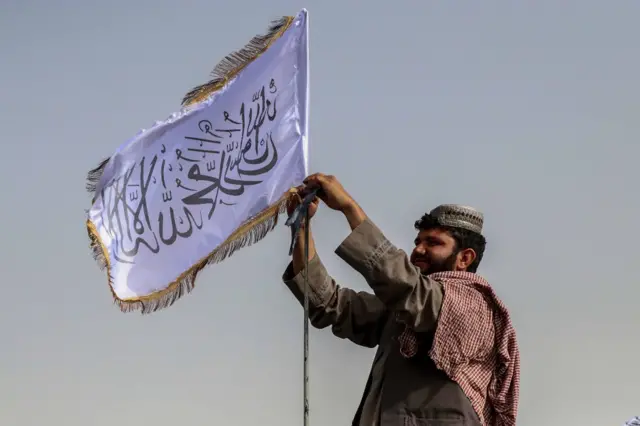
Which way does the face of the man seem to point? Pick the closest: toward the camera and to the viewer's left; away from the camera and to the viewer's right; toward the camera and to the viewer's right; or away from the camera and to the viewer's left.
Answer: toward the camera and to the viewer's left

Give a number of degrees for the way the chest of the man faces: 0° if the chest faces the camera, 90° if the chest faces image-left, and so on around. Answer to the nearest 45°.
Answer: approximately 90°
